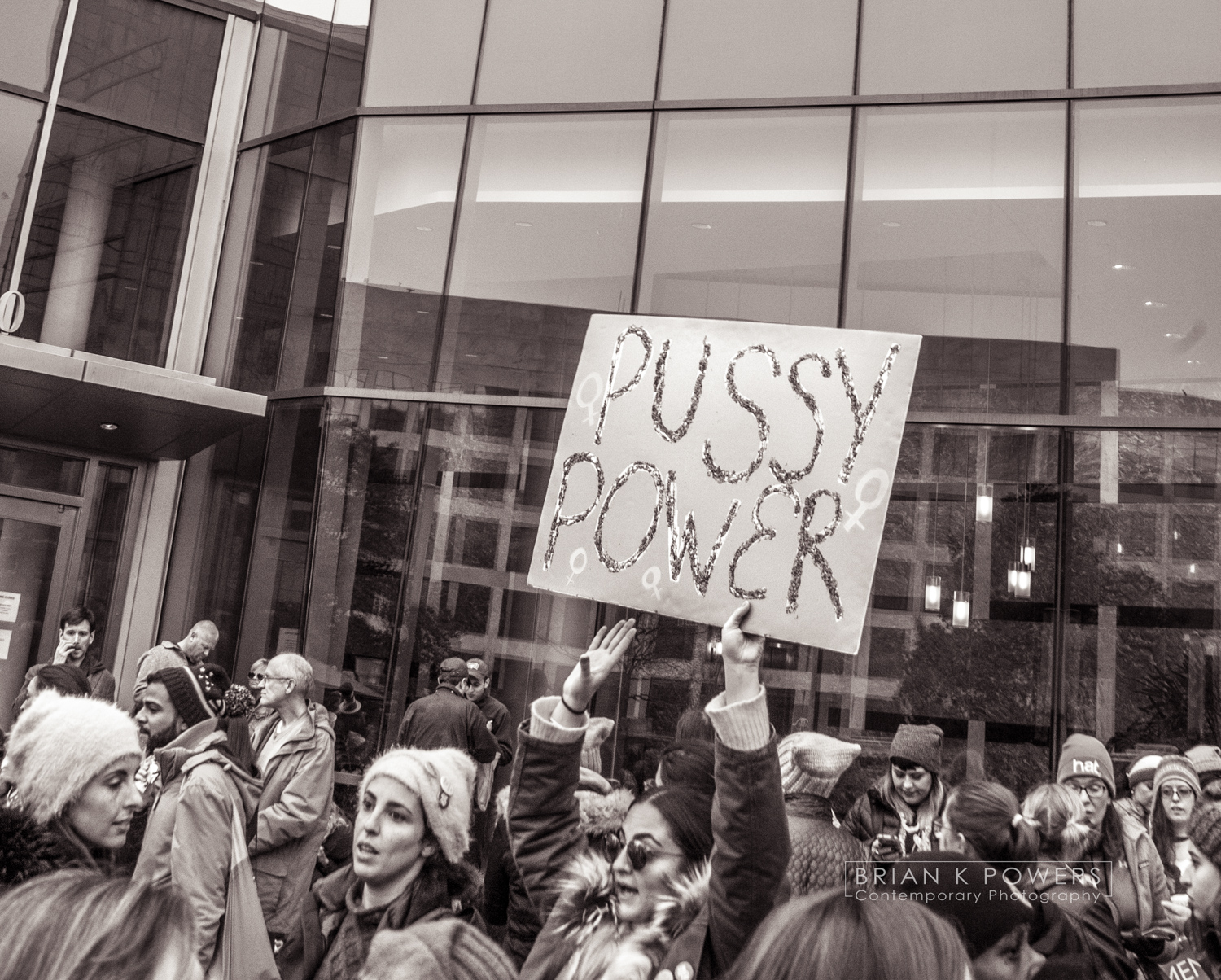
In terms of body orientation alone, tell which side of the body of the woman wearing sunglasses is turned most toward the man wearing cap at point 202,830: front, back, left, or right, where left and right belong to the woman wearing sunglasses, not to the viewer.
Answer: right

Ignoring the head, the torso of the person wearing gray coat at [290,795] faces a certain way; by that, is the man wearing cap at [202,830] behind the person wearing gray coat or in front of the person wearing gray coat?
in front

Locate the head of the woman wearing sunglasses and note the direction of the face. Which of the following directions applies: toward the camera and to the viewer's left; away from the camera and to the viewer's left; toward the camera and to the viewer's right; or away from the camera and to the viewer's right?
toward the camera and to the viewer's left

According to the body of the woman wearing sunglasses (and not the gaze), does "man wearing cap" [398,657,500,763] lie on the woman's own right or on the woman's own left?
on the woman's own right

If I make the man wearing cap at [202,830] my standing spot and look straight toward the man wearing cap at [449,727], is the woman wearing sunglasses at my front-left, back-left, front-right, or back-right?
back-right

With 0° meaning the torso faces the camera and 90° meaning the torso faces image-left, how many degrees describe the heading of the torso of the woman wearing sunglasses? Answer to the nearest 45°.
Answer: approximately 45°

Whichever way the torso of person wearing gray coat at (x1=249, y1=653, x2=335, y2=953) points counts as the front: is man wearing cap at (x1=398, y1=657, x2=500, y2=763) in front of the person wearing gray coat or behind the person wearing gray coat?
behind

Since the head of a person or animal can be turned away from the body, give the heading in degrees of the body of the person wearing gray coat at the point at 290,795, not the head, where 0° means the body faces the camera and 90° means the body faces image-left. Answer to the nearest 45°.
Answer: approximately 45°
